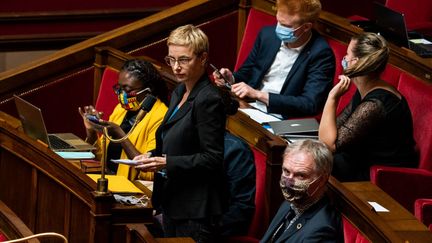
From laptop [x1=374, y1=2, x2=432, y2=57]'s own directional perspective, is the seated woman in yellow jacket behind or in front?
behind

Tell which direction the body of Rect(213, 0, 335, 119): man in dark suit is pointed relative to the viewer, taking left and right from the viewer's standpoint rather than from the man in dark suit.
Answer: facing the viewer and to the left of the viewer

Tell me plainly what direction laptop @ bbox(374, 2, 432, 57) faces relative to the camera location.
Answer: facing away from the viewer and to the right of the viewer

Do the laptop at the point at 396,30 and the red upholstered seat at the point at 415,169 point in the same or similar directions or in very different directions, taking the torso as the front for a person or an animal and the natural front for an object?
very different directions

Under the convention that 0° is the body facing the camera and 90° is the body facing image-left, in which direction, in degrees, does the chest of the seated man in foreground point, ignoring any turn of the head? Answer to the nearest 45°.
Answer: approximately 45°

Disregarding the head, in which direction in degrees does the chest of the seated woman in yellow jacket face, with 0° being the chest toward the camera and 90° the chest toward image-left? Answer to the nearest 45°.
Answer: approximately 45°
